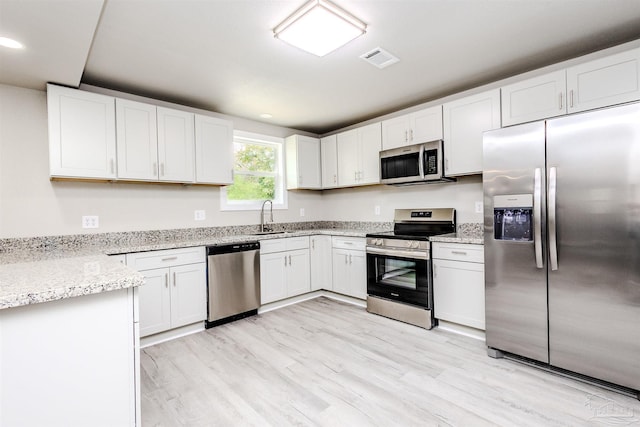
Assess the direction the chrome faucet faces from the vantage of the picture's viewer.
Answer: facing the viewer and to the right of the viewer

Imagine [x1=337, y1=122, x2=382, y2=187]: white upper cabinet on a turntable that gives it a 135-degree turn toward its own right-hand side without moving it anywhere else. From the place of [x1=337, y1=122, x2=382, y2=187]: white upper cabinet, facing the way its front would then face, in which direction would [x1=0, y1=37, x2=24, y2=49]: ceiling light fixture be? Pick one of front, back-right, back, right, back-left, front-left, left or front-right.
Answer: back-left

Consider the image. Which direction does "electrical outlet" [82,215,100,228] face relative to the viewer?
toward the camera

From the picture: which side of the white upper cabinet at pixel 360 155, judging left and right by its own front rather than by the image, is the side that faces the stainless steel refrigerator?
left

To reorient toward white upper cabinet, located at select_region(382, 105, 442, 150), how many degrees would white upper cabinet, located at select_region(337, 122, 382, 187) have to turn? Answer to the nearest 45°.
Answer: approximately 90° to its left

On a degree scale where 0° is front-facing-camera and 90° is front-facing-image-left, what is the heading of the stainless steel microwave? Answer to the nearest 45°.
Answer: approximately 45°

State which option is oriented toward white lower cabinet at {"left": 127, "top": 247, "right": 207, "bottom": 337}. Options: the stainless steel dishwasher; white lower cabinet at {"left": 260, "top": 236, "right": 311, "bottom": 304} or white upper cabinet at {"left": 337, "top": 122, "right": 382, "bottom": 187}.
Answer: the white upper cabinet

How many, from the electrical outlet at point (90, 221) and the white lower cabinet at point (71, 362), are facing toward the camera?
1

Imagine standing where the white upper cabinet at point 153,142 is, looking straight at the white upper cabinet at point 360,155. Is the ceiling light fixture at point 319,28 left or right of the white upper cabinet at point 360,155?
right
